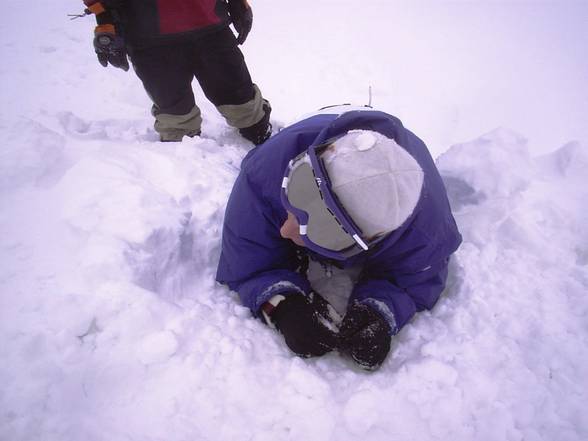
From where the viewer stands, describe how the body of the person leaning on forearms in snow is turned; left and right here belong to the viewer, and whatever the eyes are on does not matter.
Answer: facing the viewer
